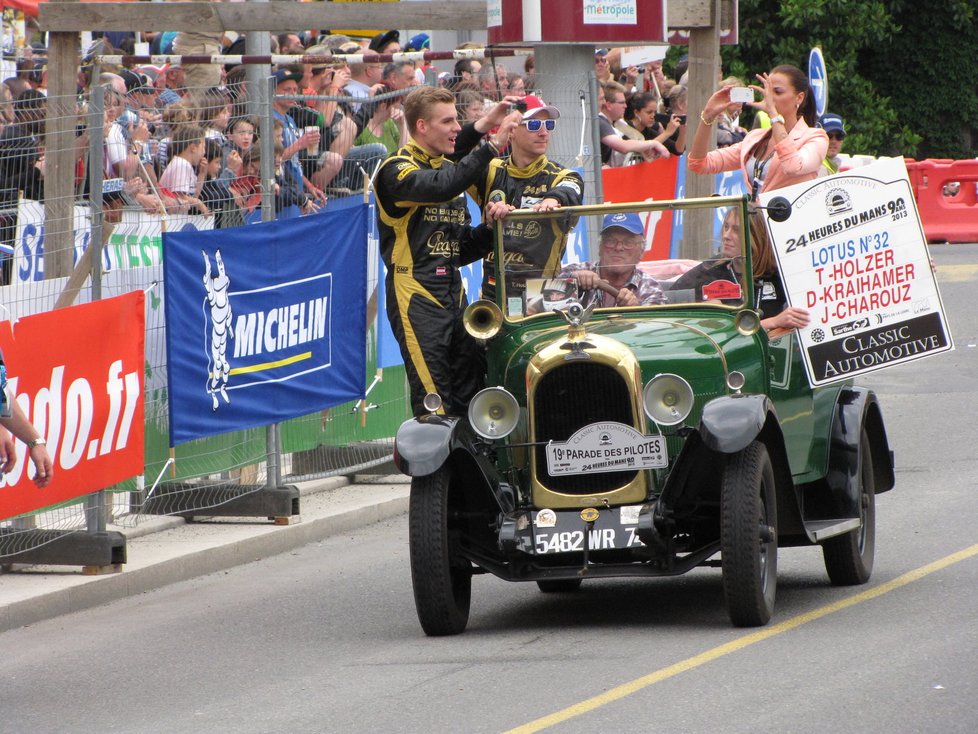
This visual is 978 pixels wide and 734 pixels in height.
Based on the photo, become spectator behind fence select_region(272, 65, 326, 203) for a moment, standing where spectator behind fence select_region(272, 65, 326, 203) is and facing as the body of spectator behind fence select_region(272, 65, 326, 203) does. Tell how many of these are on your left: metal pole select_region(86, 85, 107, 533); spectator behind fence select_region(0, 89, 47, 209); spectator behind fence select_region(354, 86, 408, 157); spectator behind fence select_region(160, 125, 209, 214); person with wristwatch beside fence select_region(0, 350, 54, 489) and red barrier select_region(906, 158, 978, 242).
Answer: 2

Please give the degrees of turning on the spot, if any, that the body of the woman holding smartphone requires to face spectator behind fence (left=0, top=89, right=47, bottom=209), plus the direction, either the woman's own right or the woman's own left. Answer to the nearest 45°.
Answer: approximately 45° to the woman's own right

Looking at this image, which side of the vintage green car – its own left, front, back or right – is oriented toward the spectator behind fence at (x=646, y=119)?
back

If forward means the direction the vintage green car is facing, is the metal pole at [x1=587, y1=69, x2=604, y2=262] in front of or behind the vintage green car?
behind

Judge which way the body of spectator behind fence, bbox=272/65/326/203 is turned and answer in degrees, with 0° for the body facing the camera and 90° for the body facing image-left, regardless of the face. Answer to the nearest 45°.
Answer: approximately 315°

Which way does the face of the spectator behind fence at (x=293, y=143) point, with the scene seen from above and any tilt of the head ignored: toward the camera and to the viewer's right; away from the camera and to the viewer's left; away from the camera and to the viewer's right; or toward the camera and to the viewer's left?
toward the camera and to the viewer's right

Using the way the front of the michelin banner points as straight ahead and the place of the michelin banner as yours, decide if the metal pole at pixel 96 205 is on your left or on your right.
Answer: on your right

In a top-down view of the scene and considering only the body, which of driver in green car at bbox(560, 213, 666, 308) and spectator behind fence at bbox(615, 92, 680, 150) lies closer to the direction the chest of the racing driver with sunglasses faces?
the driver in green car

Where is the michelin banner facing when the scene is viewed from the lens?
facing the viewer and to the right of the viewer

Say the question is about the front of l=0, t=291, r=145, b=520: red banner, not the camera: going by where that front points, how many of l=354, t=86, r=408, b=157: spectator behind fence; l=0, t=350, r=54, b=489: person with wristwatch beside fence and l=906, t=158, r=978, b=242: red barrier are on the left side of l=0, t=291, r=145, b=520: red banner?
2

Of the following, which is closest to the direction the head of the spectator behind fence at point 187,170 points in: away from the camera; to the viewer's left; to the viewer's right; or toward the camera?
to the viewer's right

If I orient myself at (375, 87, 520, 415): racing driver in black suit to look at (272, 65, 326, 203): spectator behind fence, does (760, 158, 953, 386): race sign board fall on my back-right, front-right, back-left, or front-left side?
back-right

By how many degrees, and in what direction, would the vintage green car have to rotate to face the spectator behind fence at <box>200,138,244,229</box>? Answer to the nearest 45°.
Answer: approximately 135° to its right

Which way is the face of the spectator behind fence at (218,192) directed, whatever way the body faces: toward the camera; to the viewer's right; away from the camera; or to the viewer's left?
to the viewer's right

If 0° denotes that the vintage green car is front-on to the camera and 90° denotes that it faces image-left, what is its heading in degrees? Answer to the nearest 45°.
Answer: approximately 0°

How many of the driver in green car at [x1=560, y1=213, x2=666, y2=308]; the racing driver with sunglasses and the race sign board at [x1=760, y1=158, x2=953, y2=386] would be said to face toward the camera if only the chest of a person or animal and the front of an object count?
3

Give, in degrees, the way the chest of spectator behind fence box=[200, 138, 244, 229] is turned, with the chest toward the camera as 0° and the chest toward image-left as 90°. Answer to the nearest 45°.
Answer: approximately 315°

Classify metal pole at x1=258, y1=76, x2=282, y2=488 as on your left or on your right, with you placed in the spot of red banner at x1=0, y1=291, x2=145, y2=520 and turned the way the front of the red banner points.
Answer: on your left

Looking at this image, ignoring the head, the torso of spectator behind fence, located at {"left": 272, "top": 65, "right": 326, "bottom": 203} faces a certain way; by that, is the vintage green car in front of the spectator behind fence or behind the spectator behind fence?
in front
